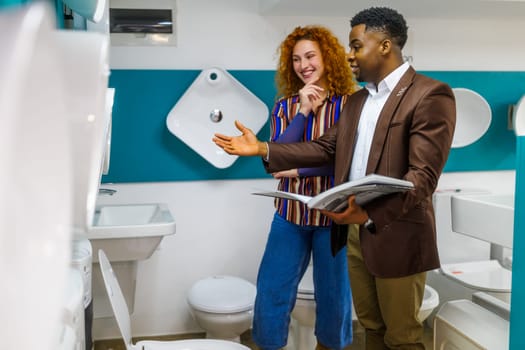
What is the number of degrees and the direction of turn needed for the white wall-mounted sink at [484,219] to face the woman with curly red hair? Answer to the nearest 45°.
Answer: approximately 45° to its right

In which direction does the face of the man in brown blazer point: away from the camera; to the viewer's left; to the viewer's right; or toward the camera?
to the viewer's left

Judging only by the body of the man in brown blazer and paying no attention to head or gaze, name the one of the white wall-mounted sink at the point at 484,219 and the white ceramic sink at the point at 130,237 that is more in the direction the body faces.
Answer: the white ceramic sink

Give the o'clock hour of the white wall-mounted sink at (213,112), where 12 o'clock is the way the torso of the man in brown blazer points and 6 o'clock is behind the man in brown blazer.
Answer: The white wall-mounted sink is roughly at 3 o'clock from the man in brown blazer.

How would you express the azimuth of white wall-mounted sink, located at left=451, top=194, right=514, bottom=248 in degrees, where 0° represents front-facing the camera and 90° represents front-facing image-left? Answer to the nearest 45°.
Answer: approximately 45°

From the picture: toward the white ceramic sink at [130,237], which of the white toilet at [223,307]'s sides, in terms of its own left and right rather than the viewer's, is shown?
right

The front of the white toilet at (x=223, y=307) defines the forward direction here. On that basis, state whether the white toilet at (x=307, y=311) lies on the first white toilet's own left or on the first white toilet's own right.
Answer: on the first white toilet's own left

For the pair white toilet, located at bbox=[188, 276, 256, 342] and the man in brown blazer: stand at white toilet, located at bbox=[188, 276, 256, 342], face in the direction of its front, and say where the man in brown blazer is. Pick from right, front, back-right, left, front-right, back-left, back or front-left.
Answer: front-left

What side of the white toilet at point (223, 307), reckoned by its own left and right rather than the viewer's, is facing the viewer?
front

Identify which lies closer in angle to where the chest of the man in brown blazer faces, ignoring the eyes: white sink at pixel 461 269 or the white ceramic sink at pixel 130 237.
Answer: the white ceramic sink
